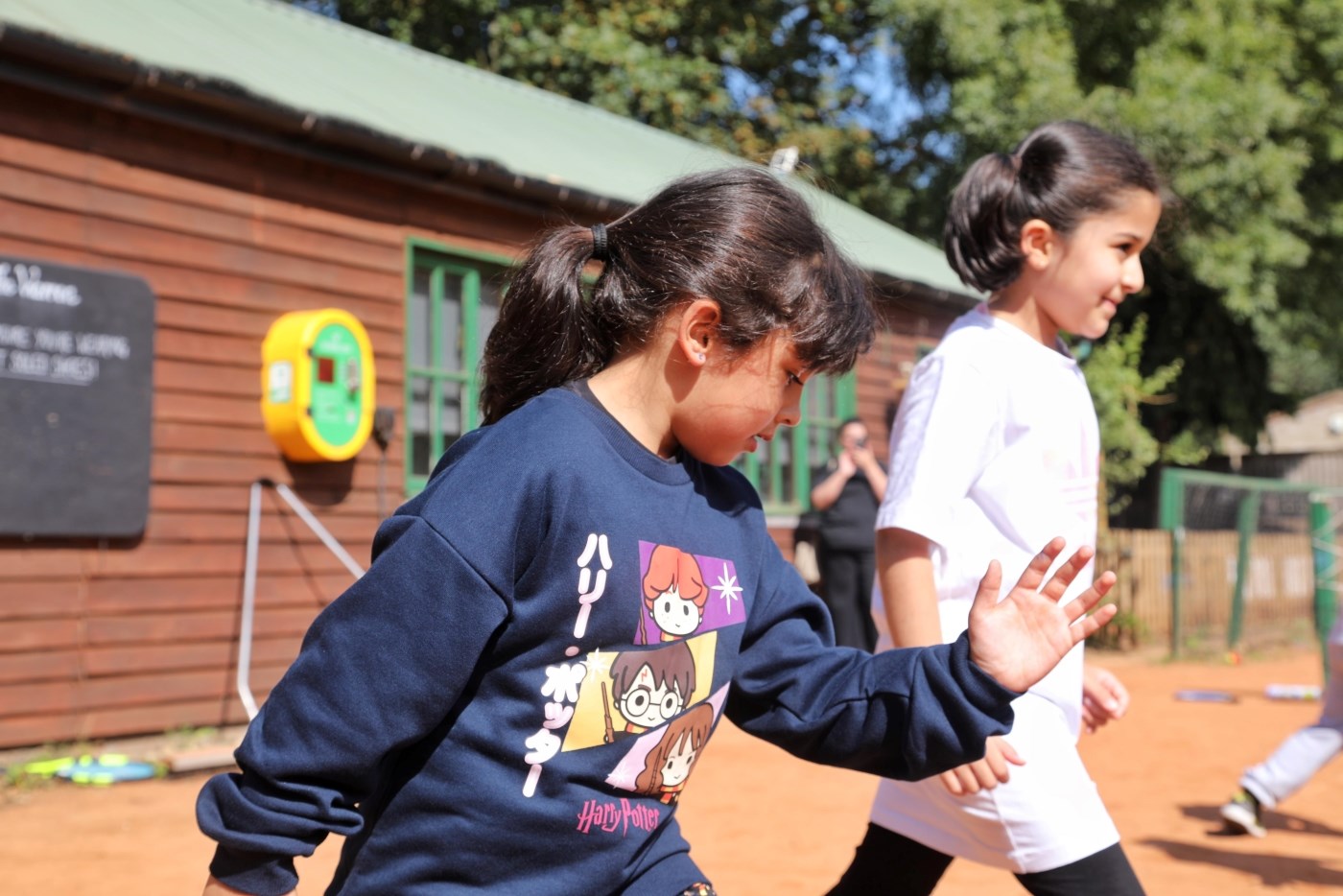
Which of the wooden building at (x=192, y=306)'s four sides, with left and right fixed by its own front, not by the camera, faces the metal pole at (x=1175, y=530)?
left

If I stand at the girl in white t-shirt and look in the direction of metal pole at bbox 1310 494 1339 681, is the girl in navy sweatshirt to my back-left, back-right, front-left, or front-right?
back-left

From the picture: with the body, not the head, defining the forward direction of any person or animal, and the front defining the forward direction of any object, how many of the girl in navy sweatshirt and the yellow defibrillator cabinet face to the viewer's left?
0

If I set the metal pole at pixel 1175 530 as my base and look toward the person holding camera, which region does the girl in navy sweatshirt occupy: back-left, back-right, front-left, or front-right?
front-left

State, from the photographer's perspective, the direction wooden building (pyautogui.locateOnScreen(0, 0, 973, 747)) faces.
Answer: facing the viewer and to the right of the viewer

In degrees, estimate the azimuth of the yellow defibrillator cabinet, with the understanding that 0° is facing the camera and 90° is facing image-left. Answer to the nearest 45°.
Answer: approximately 315°

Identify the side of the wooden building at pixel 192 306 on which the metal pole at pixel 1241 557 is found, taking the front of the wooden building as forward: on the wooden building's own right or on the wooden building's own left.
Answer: on the wooden building's own left

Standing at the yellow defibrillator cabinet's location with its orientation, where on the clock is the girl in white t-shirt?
The girl in white t-shirt is roughly at 1 o'clock from the yellow defibrillator cabinet.

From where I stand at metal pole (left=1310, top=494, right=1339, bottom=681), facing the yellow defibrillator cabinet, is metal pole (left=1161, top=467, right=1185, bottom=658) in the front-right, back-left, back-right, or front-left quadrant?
front-right

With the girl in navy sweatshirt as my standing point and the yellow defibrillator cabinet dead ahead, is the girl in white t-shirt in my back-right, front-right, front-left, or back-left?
front-right

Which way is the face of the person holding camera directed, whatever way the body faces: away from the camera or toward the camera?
toward the camera

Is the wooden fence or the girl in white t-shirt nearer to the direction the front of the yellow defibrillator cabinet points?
the girl in white t-shirt

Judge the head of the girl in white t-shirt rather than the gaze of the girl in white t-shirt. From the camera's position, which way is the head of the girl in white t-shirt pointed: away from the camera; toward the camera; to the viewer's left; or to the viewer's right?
to the viewer's right

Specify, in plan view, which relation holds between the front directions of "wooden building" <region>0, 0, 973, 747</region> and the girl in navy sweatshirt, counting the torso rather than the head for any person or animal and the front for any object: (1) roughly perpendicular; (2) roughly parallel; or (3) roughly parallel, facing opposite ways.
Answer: roughly parallel

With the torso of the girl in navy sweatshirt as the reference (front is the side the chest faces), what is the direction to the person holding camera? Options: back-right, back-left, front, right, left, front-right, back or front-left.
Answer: back-left

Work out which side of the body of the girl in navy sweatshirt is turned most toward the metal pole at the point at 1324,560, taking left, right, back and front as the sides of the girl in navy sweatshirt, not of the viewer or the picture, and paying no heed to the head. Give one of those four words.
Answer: left

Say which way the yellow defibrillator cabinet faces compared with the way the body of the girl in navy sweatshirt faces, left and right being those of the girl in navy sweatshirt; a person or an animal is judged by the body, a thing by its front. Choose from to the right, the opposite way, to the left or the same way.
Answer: the same way

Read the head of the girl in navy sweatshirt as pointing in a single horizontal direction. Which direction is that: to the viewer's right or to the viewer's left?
to the viewer's right

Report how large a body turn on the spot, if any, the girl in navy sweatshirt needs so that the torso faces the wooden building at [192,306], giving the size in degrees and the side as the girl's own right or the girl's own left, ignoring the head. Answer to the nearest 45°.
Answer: approximately 180°
